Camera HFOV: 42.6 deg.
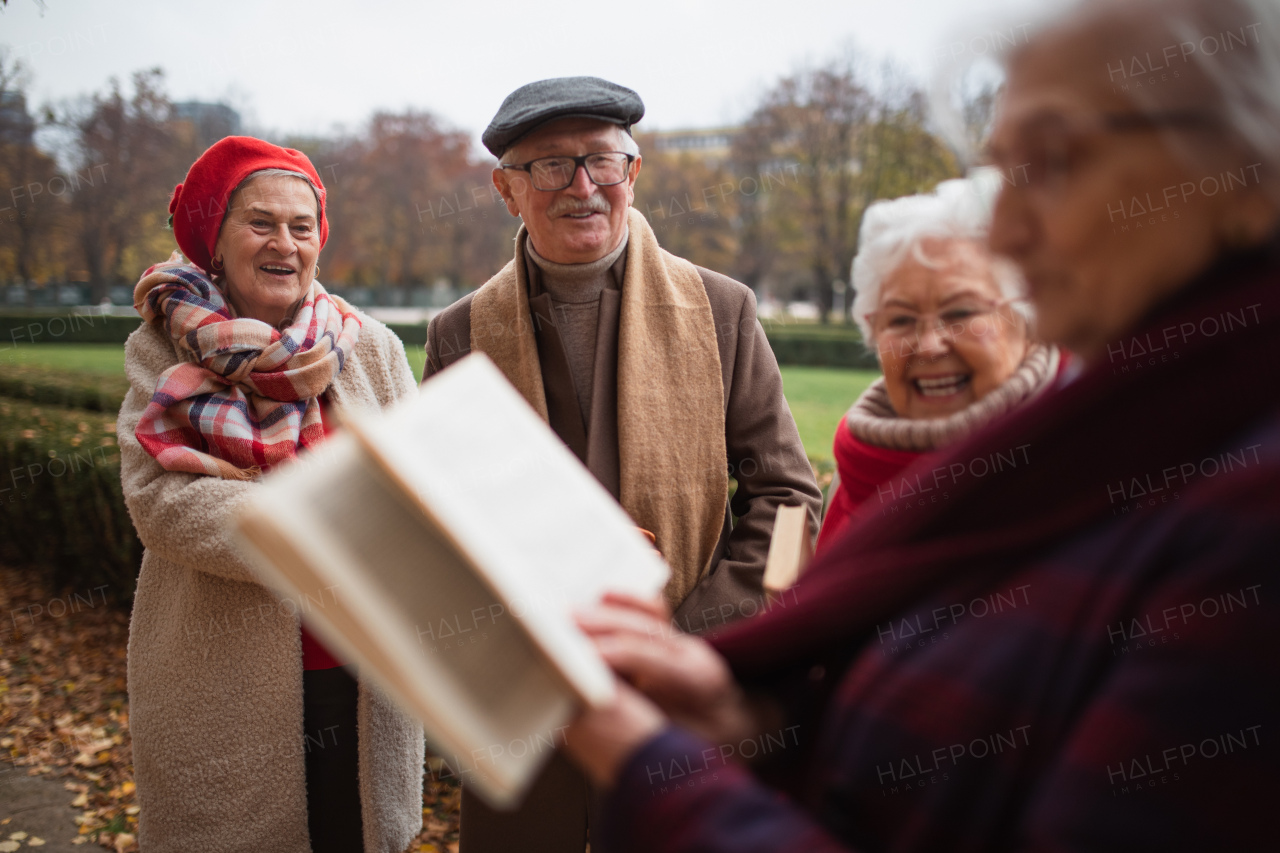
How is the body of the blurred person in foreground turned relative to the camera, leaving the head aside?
to the viewer's left

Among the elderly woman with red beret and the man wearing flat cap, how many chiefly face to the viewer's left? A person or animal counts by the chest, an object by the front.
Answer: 0

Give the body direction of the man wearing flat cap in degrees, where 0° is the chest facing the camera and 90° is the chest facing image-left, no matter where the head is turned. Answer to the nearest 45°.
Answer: approximately 0°

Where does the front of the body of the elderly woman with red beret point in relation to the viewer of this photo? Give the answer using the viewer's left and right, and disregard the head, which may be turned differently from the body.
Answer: facing the viewer and to the right of the viewer

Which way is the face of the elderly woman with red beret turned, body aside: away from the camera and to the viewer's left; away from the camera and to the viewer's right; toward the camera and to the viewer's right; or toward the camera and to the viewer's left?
toward the camera and to the viewer's right

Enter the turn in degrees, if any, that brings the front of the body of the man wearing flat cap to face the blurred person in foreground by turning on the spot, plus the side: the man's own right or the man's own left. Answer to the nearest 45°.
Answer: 0° — they already face them

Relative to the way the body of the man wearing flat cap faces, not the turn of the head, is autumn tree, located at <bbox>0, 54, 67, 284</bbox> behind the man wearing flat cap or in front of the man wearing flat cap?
behind

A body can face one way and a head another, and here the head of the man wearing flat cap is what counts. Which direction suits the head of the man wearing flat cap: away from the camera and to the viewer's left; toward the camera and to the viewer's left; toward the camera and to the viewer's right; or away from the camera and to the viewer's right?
toward the camera and to the viewer's right

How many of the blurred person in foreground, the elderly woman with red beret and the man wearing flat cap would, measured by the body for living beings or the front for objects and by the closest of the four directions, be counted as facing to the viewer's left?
1

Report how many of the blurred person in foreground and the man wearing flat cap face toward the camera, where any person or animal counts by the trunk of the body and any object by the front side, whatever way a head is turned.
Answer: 1

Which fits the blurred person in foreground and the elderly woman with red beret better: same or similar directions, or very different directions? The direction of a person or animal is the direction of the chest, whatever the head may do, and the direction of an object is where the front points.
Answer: very different directions

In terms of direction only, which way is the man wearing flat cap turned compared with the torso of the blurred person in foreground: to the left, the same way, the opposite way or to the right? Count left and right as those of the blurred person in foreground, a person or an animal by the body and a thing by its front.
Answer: to the left

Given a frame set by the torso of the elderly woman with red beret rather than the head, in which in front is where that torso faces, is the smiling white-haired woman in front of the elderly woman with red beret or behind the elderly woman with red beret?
in front
